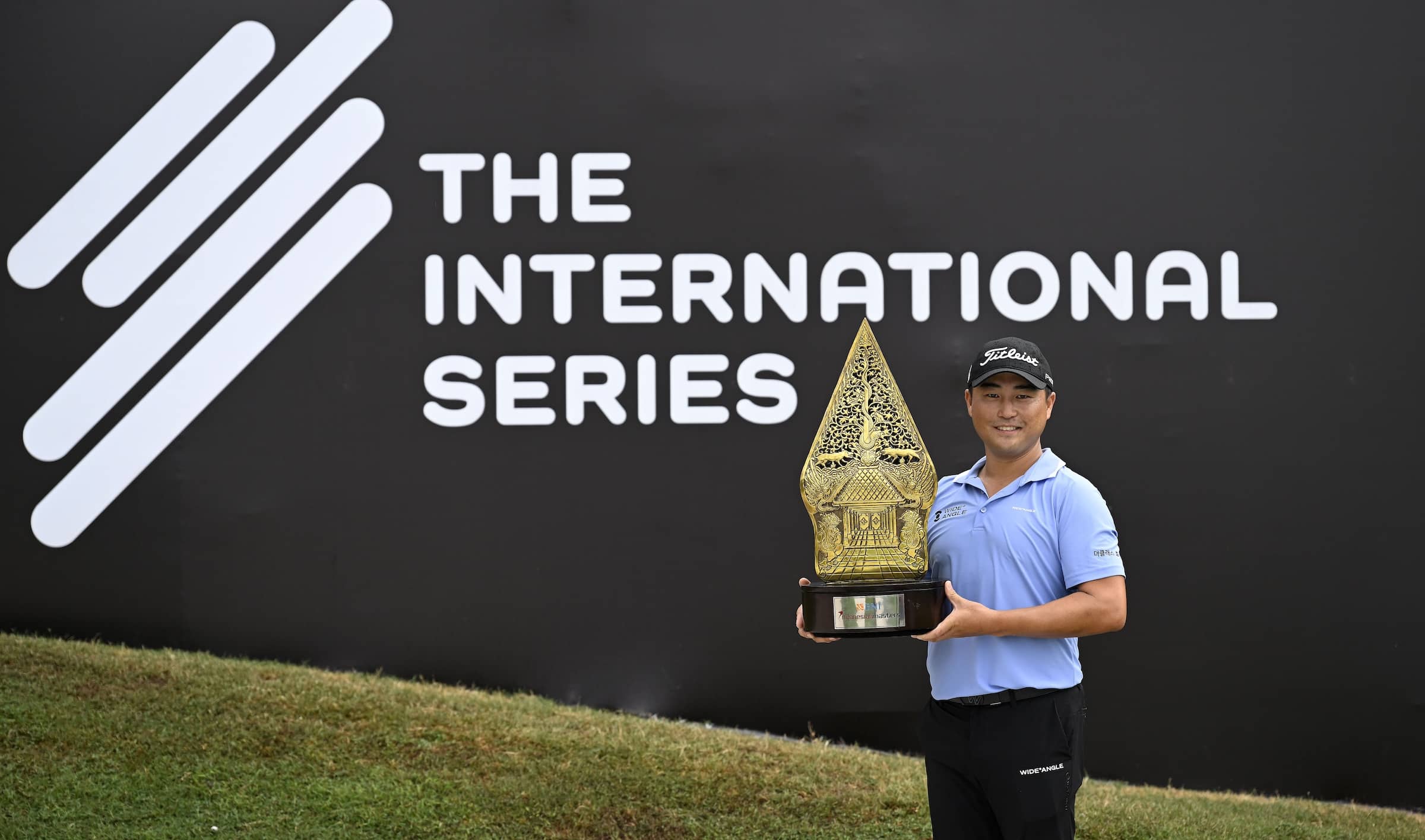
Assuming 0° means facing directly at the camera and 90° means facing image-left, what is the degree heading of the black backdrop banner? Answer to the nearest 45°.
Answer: approximately 0°
